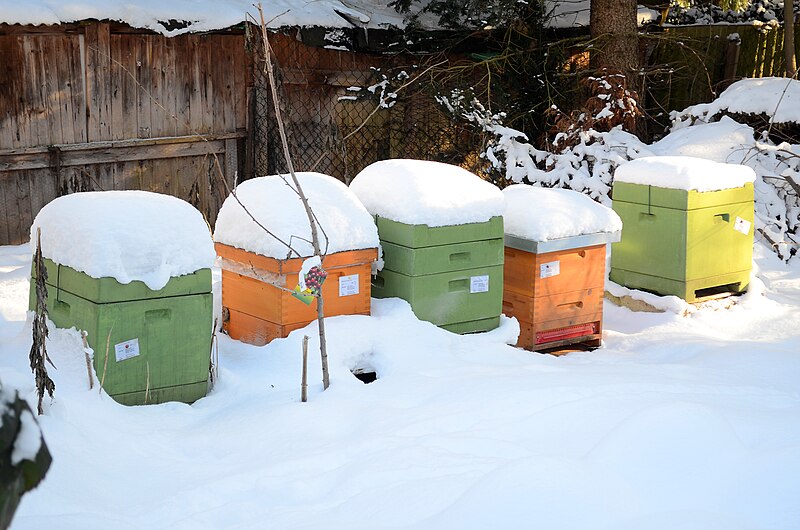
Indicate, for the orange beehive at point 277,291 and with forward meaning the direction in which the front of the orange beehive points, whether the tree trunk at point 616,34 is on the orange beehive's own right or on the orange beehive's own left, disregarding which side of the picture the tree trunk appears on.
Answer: on the orange beehive's own left

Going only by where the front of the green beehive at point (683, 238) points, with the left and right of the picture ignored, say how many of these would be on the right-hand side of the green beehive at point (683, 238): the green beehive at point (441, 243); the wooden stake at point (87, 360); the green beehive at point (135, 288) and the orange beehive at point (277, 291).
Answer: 4

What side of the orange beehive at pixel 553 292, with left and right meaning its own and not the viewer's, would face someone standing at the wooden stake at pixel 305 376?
right

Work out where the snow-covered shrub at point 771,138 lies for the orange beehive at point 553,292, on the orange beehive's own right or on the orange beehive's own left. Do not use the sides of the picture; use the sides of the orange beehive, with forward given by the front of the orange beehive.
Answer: on the orange beehive's own left

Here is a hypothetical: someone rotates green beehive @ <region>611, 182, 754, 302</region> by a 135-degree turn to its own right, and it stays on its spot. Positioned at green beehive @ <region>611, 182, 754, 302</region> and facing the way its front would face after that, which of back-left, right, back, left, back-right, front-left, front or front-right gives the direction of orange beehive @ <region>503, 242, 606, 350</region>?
front-left

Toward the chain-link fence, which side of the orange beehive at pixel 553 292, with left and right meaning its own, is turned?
back

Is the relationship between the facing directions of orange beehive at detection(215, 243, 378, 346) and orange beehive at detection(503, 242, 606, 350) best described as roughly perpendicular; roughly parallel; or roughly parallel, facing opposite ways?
roughly parallel

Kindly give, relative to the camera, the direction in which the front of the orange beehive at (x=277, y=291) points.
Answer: facing the viewer and to the right of the viewer

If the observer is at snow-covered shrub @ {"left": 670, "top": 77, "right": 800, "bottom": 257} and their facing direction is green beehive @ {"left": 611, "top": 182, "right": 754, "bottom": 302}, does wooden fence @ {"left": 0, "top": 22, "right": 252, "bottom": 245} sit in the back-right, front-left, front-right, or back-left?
front-right

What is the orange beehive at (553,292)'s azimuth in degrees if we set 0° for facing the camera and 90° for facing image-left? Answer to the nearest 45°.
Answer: approximately 315°

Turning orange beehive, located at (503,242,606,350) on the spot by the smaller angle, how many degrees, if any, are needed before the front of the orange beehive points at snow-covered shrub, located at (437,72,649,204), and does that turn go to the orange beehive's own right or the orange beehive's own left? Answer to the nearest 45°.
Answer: approximately 135° to the orange beehive's own left

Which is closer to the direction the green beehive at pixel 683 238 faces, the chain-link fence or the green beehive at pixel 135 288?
the green beehive

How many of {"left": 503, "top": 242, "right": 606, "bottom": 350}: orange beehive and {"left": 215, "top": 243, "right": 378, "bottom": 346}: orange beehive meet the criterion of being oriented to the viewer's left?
0

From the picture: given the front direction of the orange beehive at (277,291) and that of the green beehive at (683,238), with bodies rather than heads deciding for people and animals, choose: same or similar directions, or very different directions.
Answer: same or similar directions

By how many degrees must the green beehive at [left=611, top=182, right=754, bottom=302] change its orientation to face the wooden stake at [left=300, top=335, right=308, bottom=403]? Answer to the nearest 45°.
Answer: approximately 90° to its right
